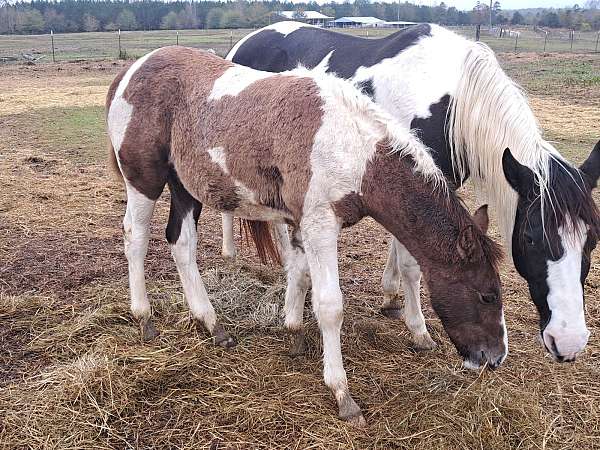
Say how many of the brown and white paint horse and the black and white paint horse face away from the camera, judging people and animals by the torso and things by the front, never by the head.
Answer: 0

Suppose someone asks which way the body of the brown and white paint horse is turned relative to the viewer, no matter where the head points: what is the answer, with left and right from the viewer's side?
facing the viewer and to the right of the viewer

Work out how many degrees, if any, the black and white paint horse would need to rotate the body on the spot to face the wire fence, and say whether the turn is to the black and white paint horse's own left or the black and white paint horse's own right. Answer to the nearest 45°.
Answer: approximately 180°

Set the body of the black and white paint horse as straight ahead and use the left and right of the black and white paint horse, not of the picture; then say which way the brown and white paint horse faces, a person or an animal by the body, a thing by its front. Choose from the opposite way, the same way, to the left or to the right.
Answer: the same way

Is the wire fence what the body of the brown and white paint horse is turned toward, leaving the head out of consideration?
no

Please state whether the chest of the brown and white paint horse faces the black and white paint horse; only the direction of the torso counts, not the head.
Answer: no

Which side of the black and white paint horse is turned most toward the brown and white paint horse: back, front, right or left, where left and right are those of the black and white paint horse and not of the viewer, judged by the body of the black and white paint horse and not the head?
right

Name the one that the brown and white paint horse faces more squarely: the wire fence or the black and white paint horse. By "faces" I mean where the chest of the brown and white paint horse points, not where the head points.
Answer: the black and white paint horse
